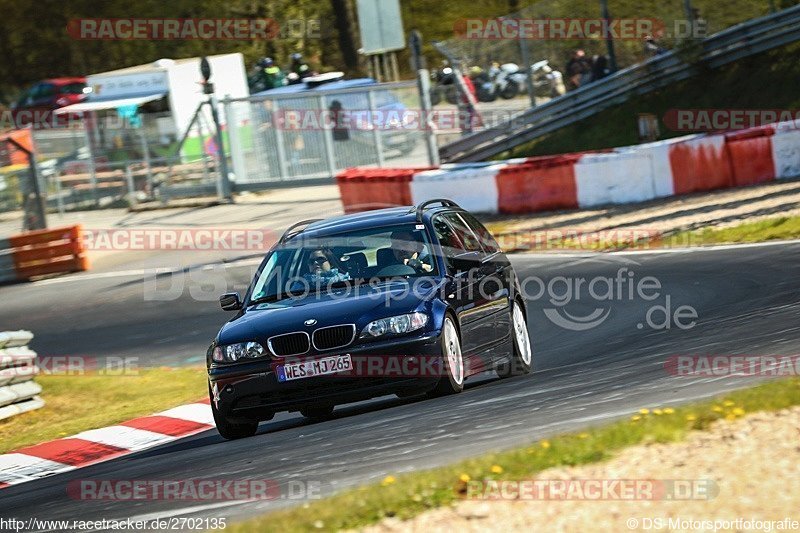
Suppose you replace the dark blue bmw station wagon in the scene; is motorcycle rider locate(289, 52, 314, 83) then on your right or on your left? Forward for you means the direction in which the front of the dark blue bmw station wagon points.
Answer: on your right

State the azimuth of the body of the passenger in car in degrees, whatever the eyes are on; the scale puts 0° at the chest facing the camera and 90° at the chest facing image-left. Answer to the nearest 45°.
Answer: approximately 45°

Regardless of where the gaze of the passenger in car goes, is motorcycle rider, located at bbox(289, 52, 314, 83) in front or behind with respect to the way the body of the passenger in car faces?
behind

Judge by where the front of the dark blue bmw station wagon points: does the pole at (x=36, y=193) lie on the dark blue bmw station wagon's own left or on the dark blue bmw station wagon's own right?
on the dark blue bmw station wagon's own right

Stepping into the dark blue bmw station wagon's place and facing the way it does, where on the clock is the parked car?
The parked car is roughly at 4 o'clock from the dark blue bmw station wagon.

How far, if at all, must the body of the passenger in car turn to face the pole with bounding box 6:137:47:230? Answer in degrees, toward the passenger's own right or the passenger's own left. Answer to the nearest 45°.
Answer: approximately 135° to the passenger's own right

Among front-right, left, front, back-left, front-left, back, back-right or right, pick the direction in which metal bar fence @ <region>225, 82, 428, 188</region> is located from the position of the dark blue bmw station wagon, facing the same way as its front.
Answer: back-right
